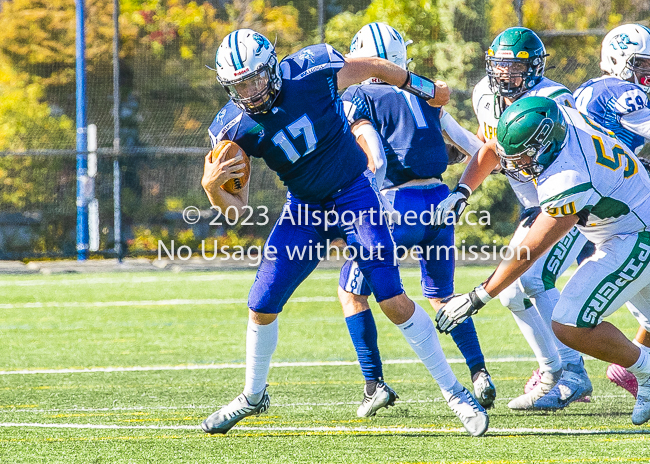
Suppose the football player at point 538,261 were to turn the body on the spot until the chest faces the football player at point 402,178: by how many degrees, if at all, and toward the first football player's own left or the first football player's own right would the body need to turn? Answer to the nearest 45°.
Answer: approximately 45° to the first football player's own right

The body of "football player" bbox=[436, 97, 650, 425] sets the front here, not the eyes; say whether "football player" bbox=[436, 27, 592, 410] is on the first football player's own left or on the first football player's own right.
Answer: on the first football player's own right

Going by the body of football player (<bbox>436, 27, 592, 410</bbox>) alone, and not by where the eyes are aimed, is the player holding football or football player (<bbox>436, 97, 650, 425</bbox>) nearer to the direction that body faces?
the player holding football

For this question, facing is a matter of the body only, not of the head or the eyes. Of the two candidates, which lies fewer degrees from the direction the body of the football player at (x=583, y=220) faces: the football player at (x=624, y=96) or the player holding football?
the player holding football

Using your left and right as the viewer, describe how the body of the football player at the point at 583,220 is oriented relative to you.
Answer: facing to the left of the viewer

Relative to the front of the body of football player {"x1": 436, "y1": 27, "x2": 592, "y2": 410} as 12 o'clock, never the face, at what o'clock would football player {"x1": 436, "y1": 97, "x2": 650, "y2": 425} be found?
football player {"x1": 436, "y1": 97, "x2": 650, "y2": 425} is roughly at 10 o'clock from football player {"x1": 436, "y1": 27, "x2": 592, "y2": 410}.

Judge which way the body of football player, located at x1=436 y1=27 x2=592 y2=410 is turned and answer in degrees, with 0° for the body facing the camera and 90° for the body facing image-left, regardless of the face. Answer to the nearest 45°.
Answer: approximately 45°

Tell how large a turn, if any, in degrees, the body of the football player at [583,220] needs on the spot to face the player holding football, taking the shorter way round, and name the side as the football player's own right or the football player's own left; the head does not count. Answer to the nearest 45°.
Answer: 0° — they already face them

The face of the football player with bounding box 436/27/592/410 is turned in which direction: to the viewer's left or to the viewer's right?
to the viewer's left

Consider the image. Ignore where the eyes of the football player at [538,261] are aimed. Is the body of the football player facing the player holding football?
yes
